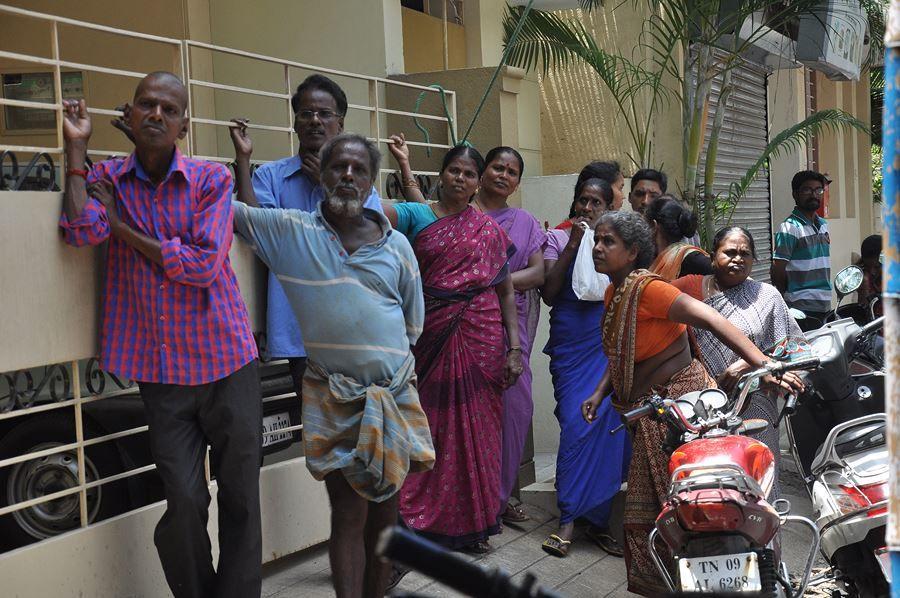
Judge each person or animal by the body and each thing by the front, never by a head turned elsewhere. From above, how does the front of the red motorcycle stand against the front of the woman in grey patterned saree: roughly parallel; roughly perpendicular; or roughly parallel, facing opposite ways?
roughly parallel, facing opposite ways

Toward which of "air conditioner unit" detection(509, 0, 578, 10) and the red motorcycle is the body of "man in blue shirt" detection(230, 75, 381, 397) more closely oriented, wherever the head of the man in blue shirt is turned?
the red motorcycle

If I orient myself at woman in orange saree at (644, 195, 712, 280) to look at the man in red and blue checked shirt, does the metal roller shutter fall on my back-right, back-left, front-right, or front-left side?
back-right

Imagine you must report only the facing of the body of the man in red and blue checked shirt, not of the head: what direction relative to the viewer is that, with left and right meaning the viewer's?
facing the viewer

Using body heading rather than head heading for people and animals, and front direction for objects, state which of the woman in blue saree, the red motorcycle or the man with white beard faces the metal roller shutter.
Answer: the red motorcycle

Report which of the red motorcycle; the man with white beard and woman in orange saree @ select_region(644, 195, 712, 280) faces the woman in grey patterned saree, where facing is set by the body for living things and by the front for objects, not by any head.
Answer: the red motorcycle

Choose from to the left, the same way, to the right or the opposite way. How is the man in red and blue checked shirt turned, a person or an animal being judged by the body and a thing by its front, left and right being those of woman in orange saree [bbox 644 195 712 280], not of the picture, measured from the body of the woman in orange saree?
the opposite way

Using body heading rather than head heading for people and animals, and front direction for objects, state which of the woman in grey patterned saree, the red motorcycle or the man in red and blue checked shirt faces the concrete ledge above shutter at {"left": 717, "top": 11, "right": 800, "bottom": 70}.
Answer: the red motorcycle

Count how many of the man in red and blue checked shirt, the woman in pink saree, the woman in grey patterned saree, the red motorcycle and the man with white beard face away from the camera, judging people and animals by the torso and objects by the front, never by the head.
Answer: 1

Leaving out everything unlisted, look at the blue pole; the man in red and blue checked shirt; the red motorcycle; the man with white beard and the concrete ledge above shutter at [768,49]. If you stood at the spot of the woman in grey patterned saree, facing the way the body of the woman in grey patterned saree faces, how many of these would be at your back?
1

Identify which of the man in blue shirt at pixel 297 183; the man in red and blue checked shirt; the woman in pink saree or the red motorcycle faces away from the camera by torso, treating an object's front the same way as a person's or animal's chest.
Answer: the red motorcycle

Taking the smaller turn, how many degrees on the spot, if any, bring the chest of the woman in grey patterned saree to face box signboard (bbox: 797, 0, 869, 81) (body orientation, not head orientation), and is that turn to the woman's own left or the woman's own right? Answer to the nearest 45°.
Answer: approximately 180°

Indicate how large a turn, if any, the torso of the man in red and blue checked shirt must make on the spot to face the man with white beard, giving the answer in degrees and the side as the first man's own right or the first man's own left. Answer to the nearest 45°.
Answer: approximately 90° to the first man's own left

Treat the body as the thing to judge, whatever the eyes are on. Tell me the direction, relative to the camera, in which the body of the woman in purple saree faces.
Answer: toward the camera

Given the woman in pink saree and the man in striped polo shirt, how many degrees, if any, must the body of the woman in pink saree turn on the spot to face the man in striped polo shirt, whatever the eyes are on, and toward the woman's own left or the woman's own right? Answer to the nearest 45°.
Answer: approximately 135° to the woman's own left

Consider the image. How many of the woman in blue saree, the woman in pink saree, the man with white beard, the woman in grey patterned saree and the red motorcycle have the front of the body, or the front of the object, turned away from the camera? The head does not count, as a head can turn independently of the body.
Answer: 1

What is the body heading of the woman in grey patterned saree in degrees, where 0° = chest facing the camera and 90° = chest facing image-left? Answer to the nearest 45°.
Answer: approximately 0°

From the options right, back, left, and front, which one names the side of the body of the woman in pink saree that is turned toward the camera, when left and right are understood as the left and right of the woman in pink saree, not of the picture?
front

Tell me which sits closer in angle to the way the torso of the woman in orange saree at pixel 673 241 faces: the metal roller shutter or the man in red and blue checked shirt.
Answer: the metal roller shutter
